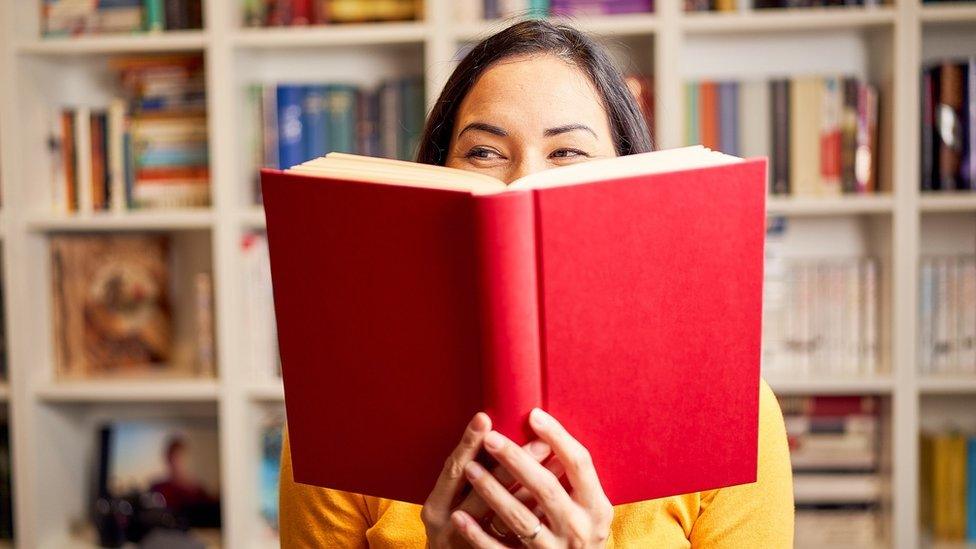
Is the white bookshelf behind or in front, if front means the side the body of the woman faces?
behind

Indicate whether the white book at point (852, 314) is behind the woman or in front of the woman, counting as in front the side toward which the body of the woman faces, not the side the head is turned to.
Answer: behind

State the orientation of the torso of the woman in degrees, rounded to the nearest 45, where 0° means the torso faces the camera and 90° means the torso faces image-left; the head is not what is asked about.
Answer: approximately 0°

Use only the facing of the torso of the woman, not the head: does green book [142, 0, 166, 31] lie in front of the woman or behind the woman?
behind

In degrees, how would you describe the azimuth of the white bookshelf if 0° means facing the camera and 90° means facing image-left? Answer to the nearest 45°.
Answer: approximately 0°

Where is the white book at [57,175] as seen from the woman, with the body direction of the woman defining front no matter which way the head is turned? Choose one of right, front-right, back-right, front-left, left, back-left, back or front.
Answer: back-right

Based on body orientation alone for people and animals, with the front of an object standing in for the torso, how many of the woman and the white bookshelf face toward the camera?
2

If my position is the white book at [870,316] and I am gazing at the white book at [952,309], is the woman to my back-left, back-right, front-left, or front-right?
back-right
